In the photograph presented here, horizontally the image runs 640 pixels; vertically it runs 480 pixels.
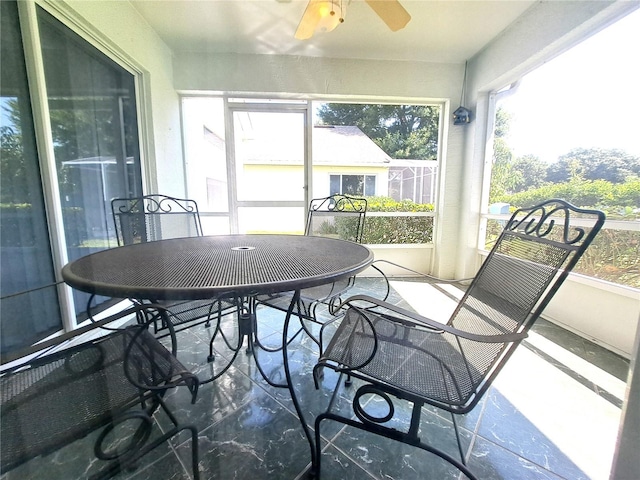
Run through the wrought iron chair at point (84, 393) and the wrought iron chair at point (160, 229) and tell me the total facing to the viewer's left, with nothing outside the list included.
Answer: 0

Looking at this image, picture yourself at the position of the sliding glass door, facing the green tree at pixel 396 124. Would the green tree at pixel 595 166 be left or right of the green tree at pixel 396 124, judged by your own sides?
right

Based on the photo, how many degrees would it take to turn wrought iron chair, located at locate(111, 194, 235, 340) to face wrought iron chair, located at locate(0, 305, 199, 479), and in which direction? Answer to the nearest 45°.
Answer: approximately 45° to its right

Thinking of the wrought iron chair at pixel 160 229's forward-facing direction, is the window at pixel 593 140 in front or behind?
in front

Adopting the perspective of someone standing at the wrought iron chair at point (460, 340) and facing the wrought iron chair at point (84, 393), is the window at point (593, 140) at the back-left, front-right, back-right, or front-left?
back-right

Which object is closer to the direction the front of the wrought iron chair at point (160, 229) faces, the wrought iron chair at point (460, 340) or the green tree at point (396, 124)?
the wrought iron chair

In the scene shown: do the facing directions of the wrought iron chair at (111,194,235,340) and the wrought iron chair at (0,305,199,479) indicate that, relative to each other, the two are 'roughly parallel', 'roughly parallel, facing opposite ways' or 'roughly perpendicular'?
roughly perpendicular

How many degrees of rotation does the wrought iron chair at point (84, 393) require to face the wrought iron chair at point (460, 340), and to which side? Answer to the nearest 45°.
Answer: approximately 90° to its right

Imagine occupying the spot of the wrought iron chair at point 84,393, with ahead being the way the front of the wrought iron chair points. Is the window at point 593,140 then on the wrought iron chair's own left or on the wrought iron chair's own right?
on the wrought iron chair's own right

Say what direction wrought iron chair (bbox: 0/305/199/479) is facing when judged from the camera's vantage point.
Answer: facing away from the viewer and to the right of the viewer
